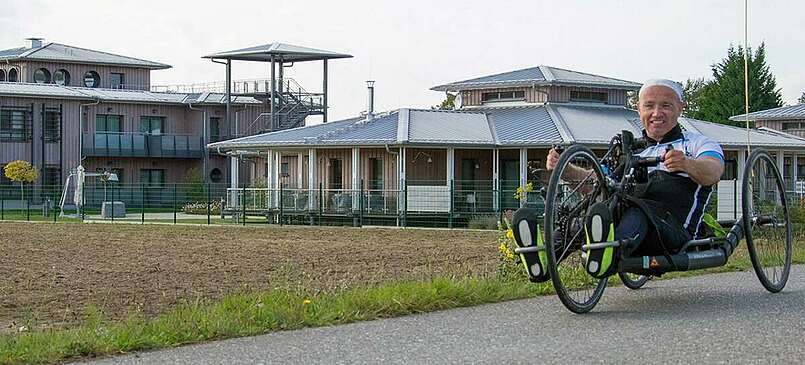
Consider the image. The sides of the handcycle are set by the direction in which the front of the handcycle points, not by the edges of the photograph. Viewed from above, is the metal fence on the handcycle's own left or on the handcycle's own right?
on the handcycle's own right

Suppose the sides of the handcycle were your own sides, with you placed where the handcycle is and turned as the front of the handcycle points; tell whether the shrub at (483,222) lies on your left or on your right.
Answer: on your right

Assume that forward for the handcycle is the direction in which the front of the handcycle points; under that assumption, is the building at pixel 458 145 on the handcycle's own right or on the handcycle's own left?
on the handcycle's own right

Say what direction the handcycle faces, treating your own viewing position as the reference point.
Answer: facing the viewer and to the left of the viewer
